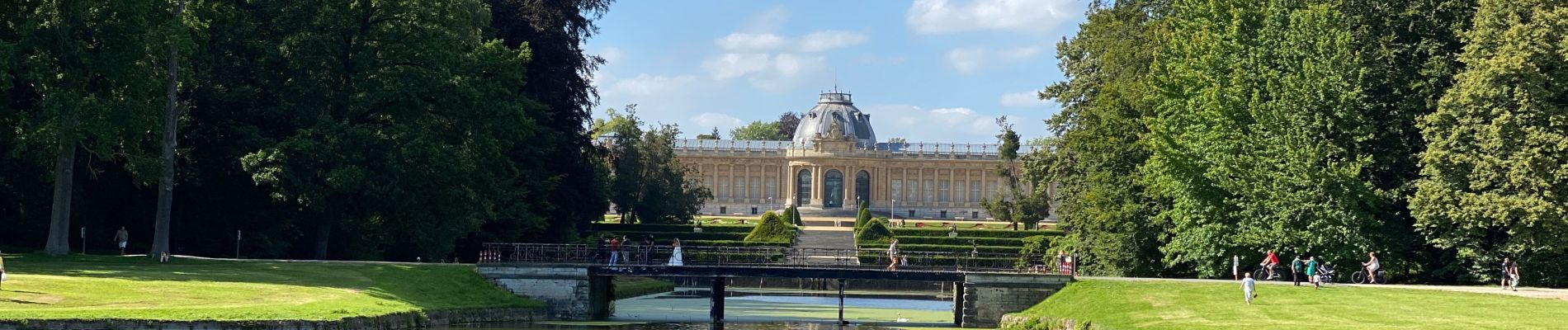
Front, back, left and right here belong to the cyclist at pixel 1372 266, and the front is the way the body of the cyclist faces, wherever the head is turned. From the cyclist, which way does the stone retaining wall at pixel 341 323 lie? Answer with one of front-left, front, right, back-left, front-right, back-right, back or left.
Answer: front-left

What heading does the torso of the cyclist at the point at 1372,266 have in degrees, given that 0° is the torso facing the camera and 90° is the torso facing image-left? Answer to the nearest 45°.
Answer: approximately 90°

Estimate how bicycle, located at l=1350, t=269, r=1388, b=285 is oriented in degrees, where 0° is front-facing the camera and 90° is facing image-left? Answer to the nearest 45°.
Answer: approximately 90°

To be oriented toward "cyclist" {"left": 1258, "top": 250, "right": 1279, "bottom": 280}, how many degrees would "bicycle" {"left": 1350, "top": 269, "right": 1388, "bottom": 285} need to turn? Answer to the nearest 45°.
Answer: approximately 45° to its left

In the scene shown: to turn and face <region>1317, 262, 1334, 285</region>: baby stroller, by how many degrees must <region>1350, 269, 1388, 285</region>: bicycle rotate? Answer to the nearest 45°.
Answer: approximately 45° to its left

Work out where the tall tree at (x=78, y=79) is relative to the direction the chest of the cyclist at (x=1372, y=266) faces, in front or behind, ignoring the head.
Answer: in front

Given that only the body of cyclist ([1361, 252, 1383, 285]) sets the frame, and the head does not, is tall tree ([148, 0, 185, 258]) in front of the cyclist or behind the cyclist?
in front
